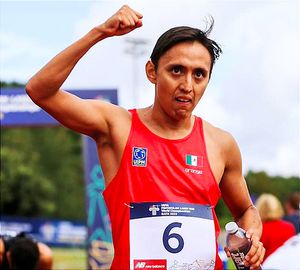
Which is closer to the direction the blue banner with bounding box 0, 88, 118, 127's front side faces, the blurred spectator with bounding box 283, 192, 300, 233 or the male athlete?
the male athlete

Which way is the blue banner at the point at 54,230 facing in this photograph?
toward the camera

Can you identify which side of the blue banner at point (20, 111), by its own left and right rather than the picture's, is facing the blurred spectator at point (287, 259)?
front

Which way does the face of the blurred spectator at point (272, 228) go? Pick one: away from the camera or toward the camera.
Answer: away from the camera

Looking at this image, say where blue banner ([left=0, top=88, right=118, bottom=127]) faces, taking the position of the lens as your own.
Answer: facing the viewer

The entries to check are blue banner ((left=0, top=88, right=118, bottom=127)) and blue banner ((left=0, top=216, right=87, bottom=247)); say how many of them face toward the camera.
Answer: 2

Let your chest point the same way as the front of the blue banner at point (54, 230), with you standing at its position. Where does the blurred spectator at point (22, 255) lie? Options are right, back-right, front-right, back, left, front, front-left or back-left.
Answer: front
